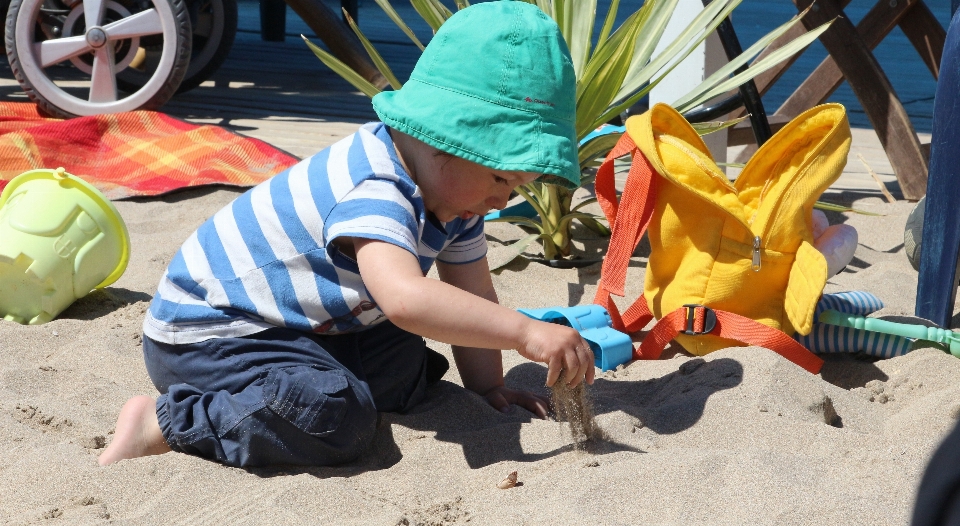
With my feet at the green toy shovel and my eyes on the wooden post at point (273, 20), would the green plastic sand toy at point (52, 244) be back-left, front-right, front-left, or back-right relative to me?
front-left

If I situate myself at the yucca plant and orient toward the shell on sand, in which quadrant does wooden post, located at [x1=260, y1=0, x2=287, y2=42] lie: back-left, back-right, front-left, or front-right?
back-right

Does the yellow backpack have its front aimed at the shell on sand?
no

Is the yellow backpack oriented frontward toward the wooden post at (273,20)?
no

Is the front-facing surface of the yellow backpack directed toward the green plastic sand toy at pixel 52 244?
no

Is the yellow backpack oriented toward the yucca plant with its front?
no

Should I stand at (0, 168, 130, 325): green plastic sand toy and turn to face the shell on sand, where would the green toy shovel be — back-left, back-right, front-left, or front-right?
front-left
